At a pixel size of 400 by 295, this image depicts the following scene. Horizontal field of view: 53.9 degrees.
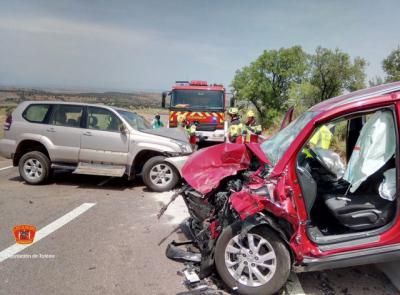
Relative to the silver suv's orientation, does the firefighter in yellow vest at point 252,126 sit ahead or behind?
ahead

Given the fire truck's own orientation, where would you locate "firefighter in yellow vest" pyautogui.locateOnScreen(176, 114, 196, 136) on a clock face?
The firefighter in yellow vest is roughly at 1 o'clock from the fire truck.

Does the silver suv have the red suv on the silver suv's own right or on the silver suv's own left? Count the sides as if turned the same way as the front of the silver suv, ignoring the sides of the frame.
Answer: on the silver suv's own right

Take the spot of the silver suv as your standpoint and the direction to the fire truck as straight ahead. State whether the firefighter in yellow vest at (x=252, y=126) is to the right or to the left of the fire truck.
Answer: right

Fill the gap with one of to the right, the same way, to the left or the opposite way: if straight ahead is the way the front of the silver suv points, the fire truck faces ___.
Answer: to the right

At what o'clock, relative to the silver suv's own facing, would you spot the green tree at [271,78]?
The green tree is roughly at 10 o'clock from the silver suv.

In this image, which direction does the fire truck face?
toward the camera

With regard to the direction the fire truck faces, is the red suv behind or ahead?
ahead

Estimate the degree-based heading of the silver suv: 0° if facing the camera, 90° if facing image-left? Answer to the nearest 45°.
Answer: approximately 270°

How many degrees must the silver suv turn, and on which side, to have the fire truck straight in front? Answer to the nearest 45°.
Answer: approximately 45° to its left

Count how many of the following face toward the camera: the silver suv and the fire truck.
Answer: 1
